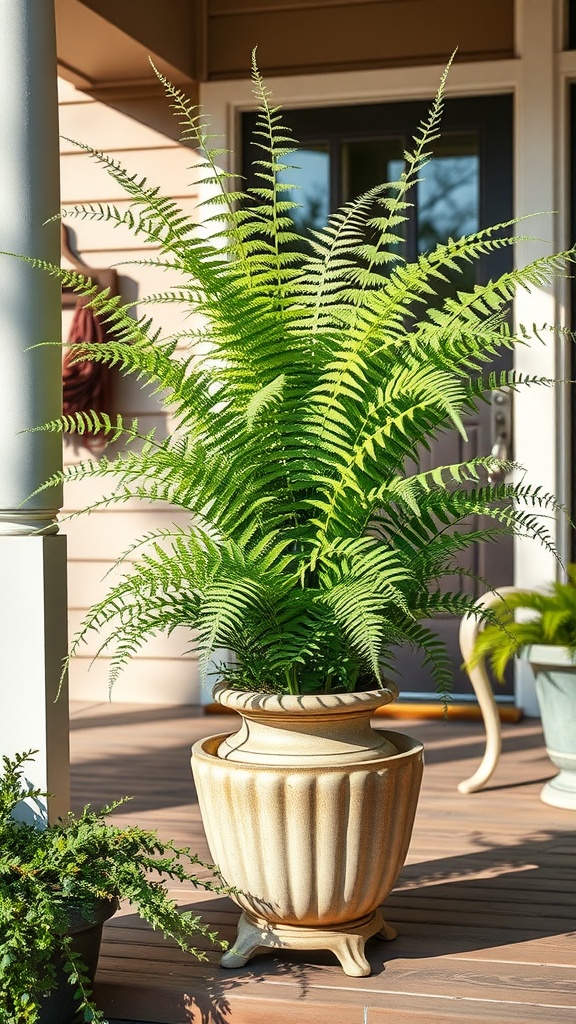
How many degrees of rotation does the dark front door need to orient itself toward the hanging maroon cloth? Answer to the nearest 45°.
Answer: approximately 90° to its right

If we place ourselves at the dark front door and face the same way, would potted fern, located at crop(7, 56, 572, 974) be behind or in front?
in front

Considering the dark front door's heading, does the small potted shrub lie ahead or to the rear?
ahead

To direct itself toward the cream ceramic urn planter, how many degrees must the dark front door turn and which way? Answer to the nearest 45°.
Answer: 0° — it already faces it

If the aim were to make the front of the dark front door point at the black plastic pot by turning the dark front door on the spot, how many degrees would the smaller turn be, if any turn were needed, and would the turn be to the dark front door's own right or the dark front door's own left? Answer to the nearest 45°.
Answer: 0° — it already faces it

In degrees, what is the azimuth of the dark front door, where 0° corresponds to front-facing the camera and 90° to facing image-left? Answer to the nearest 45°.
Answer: approximately 0°
